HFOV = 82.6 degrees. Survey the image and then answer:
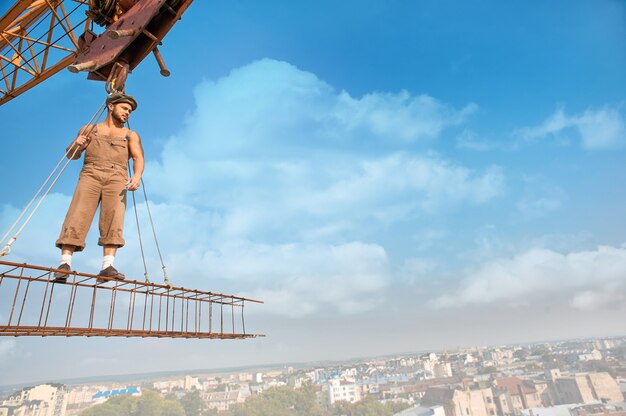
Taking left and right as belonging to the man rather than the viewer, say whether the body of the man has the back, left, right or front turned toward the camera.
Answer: front
